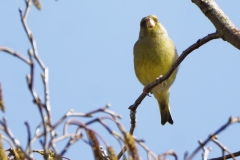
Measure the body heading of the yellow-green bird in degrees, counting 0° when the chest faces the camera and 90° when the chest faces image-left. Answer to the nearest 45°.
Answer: approximately 0°
